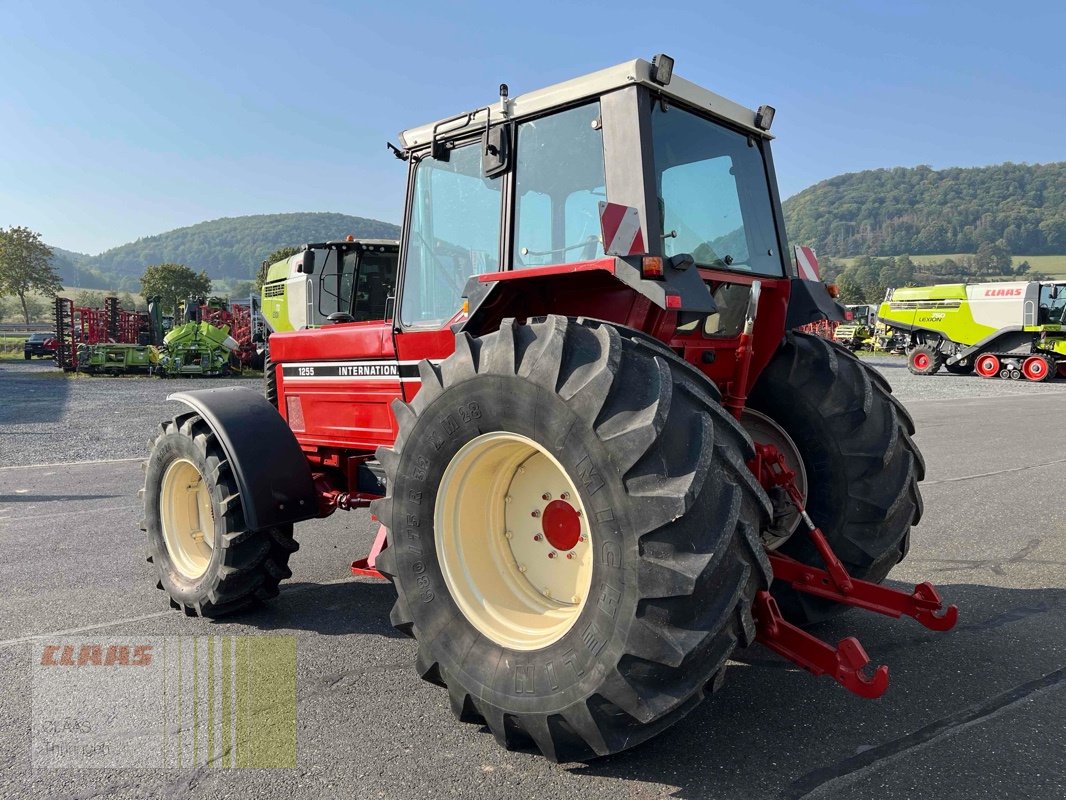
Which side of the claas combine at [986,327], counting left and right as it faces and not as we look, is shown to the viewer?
right

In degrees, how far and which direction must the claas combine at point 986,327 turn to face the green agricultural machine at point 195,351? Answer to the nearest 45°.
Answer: approximately 135° to its right

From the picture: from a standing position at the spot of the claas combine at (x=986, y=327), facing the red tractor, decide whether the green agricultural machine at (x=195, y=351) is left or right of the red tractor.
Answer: right

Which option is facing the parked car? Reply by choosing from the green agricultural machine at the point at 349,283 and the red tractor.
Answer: the red tractor

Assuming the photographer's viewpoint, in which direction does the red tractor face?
facing away from the viewer and to the left of the viewer

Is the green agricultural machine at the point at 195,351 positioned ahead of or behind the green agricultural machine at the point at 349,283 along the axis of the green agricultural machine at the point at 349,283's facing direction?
behind

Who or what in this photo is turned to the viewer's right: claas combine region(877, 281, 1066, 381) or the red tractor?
the claas combine

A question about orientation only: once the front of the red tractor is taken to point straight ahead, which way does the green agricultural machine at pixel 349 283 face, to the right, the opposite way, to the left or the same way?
the opposite way

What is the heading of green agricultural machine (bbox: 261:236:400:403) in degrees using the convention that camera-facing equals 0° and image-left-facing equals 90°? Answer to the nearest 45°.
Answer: approximately 315°

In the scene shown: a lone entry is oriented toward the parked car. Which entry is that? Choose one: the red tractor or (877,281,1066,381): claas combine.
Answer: the red tractor

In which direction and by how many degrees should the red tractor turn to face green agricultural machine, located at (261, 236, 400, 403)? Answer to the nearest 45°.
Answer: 0° — it already faces it

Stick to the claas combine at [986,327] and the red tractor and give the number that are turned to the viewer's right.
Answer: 1

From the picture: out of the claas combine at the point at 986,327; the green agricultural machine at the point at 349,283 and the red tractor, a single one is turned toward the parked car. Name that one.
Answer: the red tractor

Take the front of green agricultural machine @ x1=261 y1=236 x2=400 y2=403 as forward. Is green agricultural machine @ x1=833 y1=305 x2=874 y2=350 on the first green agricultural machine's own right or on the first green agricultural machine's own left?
on the first green agricultural machine's own left
